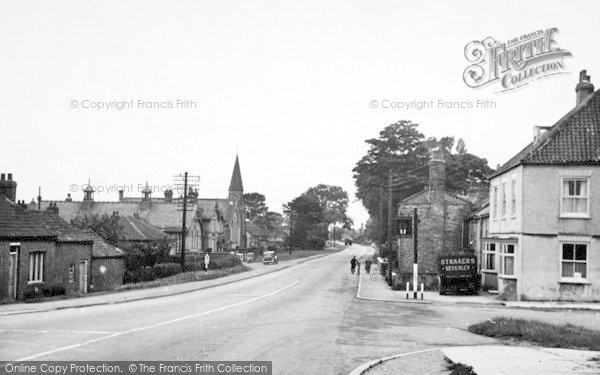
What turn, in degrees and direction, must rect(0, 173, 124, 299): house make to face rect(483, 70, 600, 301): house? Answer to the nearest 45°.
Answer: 0° — it already faces it

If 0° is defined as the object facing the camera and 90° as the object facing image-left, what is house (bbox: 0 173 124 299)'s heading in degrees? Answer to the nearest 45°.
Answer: approximately 315°

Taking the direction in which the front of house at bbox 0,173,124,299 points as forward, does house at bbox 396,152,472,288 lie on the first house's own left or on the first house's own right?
on the first house's own left

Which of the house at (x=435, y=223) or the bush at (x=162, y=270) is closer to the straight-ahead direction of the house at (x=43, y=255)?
the house

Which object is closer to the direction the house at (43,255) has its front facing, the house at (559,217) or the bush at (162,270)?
the house
